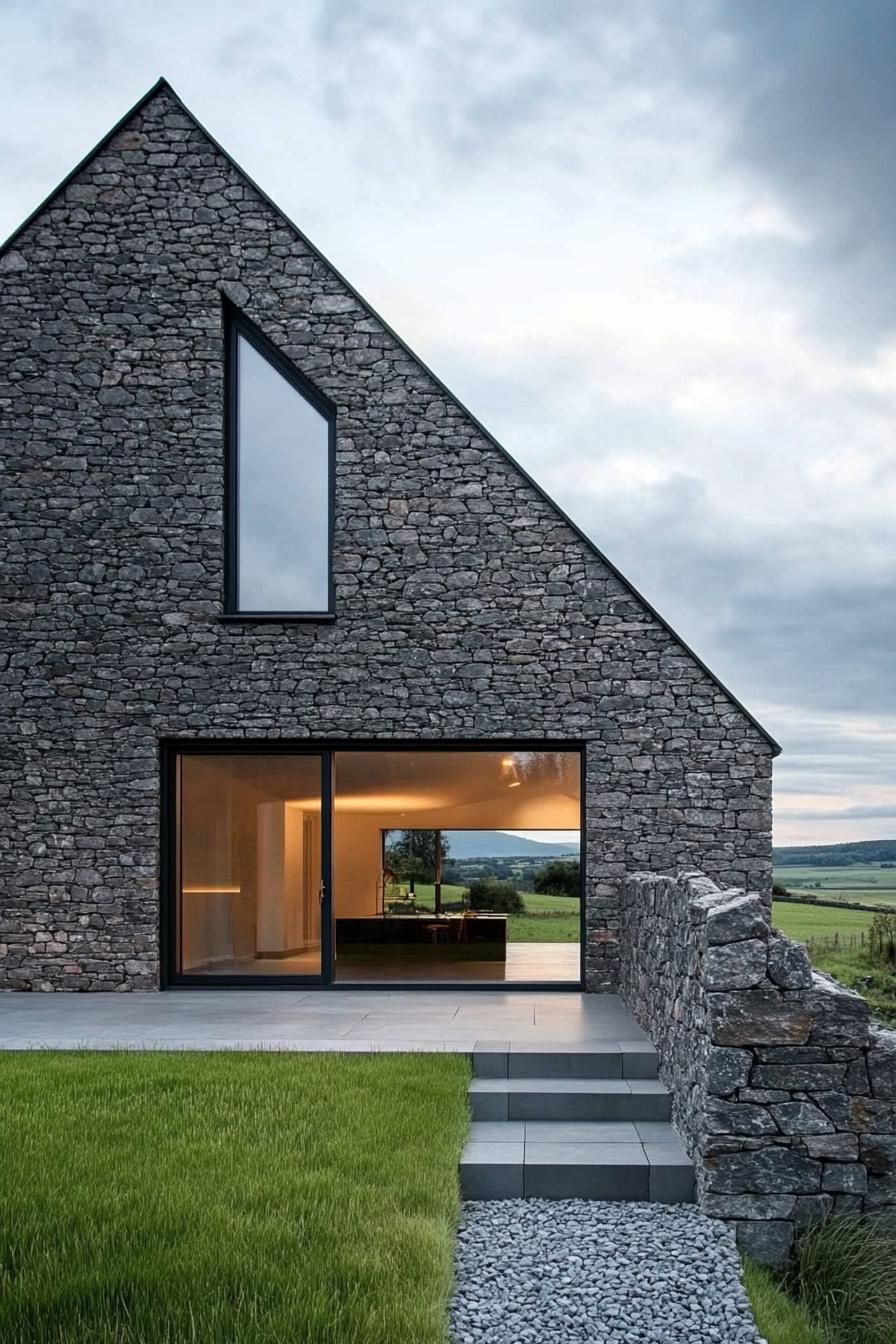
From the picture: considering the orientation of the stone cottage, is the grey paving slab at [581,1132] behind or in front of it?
in front

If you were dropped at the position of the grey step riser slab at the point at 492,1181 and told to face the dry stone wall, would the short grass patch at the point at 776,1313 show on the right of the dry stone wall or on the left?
right

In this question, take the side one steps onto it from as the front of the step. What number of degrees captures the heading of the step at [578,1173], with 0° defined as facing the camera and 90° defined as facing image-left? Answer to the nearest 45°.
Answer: approximately 0°

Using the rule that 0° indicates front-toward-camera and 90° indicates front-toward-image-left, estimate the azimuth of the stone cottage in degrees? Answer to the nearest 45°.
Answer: approximately 0°

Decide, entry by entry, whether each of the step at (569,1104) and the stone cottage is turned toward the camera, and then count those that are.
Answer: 2
